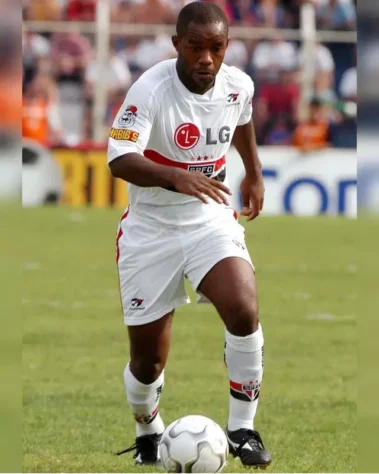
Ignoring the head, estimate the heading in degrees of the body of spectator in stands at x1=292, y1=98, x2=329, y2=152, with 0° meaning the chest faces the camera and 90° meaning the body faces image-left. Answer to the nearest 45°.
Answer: approximately 0°

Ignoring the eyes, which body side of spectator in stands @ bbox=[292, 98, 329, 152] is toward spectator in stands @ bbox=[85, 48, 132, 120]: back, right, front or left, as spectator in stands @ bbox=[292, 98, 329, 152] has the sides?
right

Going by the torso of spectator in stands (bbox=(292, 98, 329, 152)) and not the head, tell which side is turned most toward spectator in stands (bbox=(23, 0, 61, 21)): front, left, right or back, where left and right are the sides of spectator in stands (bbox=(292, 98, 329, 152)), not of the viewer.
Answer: right

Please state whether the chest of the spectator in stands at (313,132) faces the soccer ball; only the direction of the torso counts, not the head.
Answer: yes

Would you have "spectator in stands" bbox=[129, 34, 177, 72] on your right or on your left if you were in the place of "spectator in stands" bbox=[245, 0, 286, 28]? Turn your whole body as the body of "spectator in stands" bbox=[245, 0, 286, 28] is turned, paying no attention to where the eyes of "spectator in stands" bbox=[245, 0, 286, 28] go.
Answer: on your right

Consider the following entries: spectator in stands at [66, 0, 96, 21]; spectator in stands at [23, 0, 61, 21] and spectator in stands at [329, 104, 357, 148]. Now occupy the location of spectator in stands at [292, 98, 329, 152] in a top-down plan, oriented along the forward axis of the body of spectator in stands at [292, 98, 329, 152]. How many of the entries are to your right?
2

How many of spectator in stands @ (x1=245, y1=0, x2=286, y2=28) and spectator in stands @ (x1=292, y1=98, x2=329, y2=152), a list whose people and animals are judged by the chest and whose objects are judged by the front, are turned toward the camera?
2
